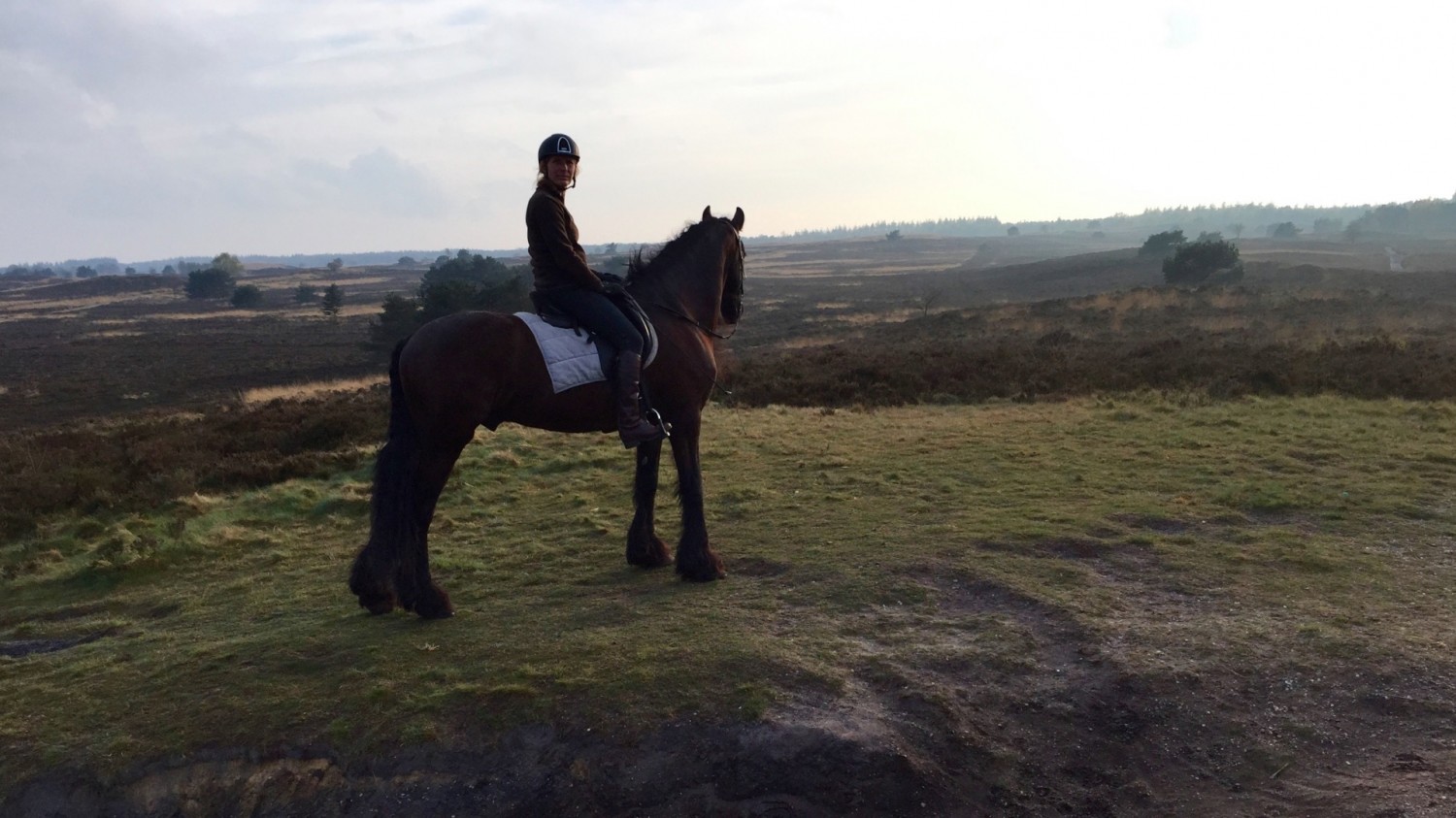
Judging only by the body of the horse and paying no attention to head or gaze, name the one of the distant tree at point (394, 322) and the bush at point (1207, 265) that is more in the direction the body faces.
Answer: the bush

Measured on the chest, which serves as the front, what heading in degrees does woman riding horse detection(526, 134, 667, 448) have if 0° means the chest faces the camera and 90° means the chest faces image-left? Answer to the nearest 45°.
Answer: approximately 270°

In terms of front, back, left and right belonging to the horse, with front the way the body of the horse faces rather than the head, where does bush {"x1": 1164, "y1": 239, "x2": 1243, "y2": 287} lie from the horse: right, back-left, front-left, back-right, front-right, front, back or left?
front-left

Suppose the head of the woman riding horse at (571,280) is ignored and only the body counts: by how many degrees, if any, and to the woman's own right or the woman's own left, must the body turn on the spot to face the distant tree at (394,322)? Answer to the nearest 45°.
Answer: approximately 90° to the woman's own left

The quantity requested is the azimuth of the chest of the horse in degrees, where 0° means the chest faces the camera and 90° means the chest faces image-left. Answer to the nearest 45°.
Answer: approximately 270°

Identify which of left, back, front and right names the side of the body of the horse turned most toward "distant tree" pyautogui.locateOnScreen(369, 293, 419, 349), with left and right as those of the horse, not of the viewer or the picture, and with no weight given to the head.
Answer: left

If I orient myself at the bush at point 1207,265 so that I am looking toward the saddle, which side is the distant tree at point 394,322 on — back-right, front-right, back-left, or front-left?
front-right

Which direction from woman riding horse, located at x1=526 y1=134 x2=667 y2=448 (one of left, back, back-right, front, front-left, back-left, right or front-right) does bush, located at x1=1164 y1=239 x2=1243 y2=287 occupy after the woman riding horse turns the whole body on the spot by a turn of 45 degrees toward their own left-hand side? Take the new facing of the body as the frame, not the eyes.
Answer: front
